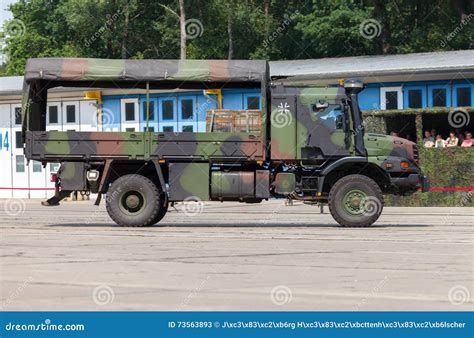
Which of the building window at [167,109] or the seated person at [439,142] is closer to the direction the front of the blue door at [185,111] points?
the seated person

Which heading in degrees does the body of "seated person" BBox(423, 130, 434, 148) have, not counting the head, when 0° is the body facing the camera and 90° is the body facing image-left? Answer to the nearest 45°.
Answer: approximately 0°

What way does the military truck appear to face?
to the viewer's right

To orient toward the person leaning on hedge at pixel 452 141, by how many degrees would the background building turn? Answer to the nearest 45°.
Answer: approximately 45° to its left

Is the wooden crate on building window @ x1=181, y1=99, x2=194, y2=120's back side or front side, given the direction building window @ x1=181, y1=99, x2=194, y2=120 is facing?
on the front side

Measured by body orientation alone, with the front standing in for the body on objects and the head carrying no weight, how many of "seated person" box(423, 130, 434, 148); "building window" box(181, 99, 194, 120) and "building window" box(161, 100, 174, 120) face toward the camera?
3

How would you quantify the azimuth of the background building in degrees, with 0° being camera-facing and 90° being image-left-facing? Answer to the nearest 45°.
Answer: approximately 0°

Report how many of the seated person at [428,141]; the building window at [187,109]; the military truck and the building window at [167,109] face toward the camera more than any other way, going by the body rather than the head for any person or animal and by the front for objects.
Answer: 3

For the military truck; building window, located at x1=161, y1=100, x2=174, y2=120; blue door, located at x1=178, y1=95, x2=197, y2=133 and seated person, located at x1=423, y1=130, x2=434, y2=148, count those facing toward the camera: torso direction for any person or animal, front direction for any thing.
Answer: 3

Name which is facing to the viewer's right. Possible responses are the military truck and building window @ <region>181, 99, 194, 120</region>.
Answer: the military truck
